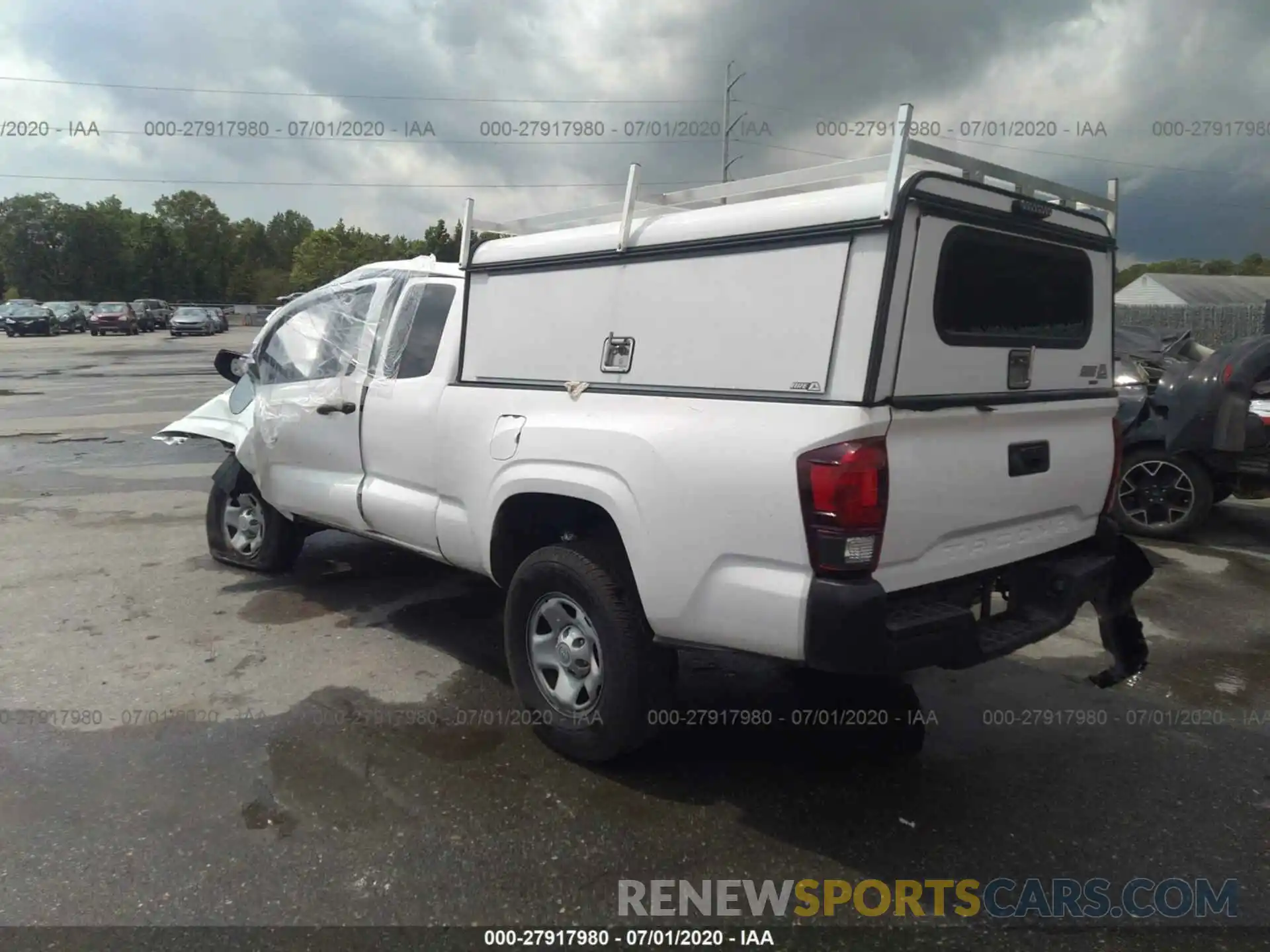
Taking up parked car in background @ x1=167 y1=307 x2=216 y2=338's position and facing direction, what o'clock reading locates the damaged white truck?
The damaged white truck is roughly at 12 o'clock from the parked car in background.

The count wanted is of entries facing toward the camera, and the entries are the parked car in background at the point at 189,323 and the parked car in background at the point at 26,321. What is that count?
2

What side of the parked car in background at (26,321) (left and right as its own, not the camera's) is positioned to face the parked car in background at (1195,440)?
front

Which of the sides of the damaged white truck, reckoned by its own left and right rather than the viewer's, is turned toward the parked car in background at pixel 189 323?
front

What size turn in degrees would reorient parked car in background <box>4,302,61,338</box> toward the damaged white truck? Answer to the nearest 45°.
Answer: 0° — it already faces it

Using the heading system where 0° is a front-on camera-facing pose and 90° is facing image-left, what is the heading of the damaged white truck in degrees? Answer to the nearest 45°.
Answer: approximately 135°

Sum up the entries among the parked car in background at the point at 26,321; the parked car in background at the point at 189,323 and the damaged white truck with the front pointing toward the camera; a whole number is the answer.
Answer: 2

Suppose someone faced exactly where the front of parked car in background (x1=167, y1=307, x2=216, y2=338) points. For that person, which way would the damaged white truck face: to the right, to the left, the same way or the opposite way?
the opposite way

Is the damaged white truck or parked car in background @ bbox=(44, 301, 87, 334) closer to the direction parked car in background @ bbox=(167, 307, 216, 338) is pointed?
the damaged white truck

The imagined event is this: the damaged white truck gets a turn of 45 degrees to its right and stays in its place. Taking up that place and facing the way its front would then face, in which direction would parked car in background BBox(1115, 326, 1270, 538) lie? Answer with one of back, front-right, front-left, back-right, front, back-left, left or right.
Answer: front-right
